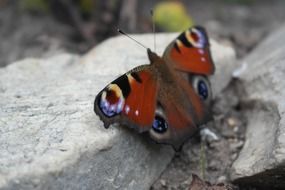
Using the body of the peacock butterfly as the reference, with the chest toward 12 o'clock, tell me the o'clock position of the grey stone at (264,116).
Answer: The grey stone is roughly at 4 o'clock from the peacock butterfly.

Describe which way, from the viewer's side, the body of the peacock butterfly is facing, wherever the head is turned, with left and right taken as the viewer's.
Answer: facing away from the viewer and to the left of the viewer

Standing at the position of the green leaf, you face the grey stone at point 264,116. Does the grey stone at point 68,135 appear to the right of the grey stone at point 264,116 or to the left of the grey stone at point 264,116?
right

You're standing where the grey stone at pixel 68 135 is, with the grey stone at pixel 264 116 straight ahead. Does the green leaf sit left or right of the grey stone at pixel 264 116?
left
